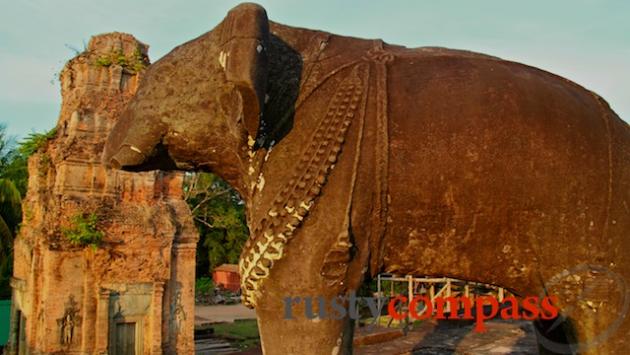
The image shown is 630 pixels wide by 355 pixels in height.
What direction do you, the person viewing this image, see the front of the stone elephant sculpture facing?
facing to the left of the viewer

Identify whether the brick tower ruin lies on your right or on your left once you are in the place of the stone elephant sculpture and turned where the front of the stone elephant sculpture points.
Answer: on your right

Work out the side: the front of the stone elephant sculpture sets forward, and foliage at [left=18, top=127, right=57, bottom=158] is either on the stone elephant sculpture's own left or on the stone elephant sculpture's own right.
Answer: on the stone elephant sculpture's own right

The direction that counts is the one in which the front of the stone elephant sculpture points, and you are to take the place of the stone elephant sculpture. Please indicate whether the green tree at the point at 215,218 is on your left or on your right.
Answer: on your right
